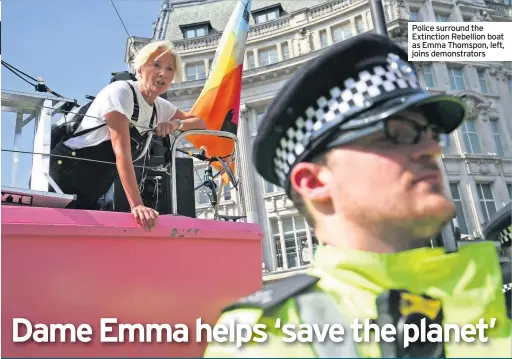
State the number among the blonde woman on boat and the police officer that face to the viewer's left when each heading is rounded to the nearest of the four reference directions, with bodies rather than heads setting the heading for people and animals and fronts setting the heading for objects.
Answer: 0

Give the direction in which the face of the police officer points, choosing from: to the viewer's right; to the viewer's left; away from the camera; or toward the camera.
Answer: to the viewer's right

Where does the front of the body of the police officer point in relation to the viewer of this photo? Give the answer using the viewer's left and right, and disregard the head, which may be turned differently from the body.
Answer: facing the viewer and to the right of the viewer

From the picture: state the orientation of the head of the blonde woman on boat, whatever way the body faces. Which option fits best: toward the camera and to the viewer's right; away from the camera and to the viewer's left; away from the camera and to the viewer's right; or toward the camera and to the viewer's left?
toward the camera and to the viewer's right

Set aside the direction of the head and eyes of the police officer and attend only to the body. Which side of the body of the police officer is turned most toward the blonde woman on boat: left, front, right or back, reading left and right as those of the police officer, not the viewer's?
back

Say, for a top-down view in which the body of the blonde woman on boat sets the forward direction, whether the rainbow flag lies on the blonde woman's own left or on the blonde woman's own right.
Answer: on the blonde woman's own left

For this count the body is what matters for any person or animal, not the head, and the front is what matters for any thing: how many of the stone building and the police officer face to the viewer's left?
0

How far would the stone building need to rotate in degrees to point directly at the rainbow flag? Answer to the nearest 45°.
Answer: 0° — it already faces it

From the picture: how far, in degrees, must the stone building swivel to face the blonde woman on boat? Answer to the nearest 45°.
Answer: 0° — it already faces them

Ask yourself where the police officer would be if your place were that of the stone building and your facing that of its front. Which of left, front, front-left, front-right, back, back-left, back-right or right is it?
front

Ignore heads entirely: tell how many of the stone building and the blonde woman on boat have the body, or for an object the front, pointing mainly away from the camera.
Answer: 0

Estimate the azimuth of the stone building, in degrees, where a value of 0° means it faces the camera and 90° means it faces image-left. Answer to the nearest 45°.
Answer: approximately 0°
